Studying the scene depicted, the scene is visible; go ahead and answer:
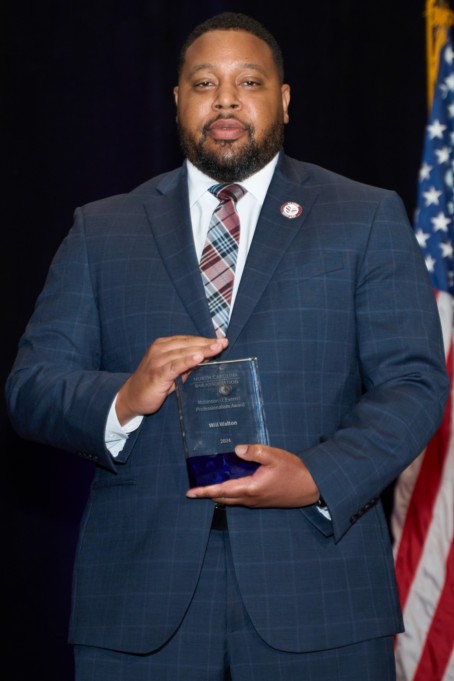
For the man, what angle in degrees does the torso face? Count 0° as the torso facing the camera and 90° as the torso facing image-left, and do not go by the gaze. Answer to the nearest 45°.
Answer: approximately 0°
